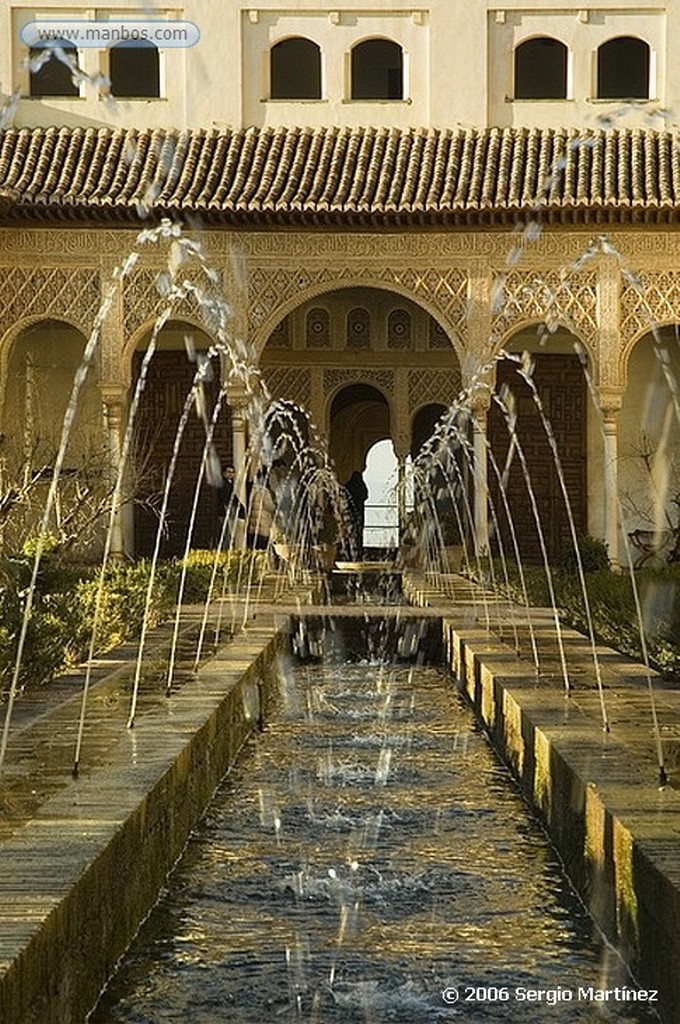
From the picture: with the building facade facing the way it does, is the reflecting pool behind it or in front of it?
in front

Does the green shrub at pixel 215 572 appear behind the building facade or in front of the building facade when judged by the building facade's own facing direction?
in front

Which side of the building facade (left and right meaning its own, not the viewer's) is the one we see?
front

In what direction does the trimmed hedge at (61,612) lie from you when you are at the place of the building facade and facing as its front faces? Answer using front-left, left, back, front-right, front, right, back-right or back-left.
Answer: front
